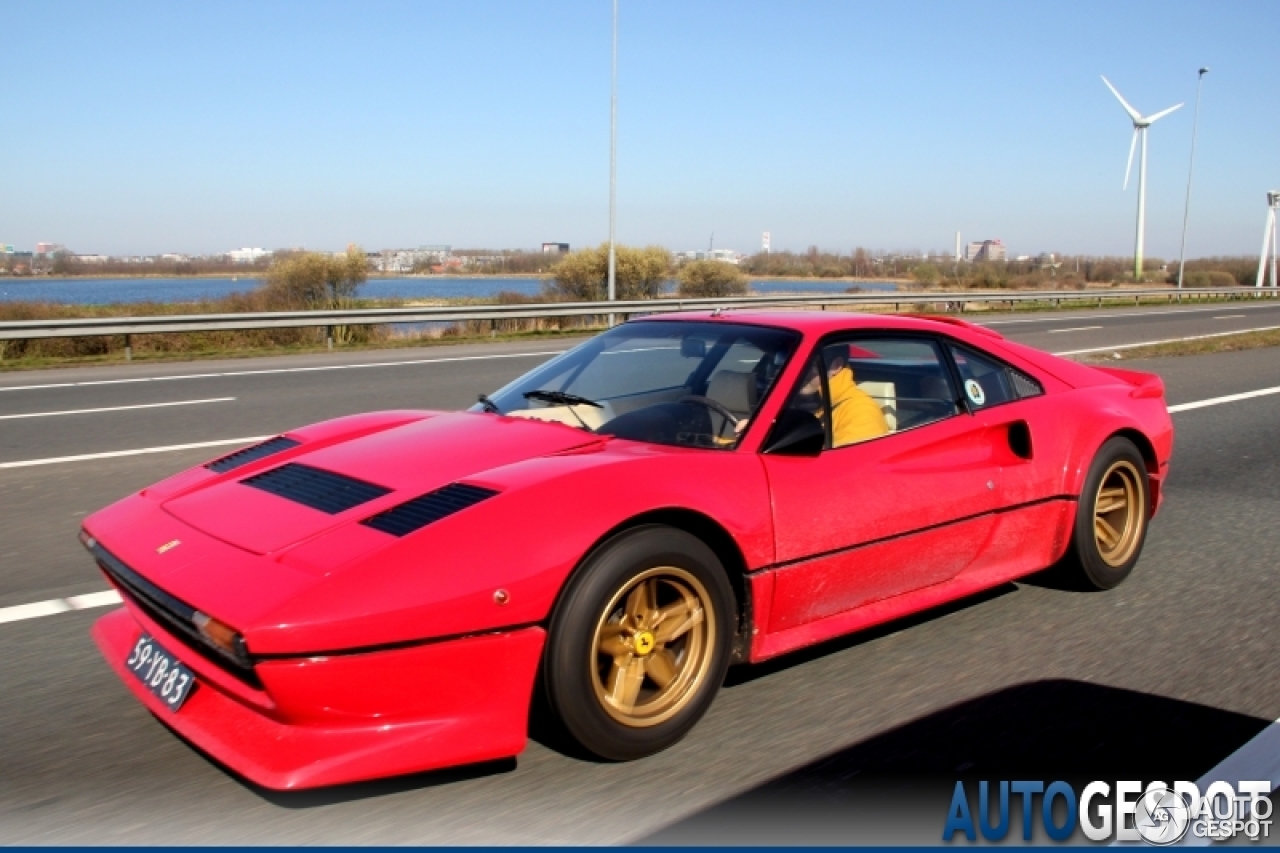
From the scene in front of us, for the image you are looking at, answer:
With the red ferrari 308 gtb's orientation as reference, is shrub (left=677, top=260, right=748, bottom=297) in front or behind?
behind

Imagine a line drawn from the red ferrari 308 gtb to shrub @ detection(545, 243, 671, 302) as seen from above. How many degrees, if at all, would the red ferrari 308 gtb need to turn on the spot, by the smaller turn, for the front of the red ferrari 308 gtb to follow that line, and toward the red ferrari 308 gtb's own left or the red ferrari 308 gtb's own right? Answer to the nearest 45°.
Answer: approximately 135° to the red ferrari 308 gtb's own right

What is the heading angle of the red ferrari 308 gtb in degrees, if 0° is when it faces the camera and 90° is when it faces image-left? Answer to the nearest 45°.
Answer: approximately 45°

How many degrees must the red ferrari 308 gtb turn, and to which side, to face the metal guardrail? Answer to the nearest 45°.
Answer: approximately 135° to its right
